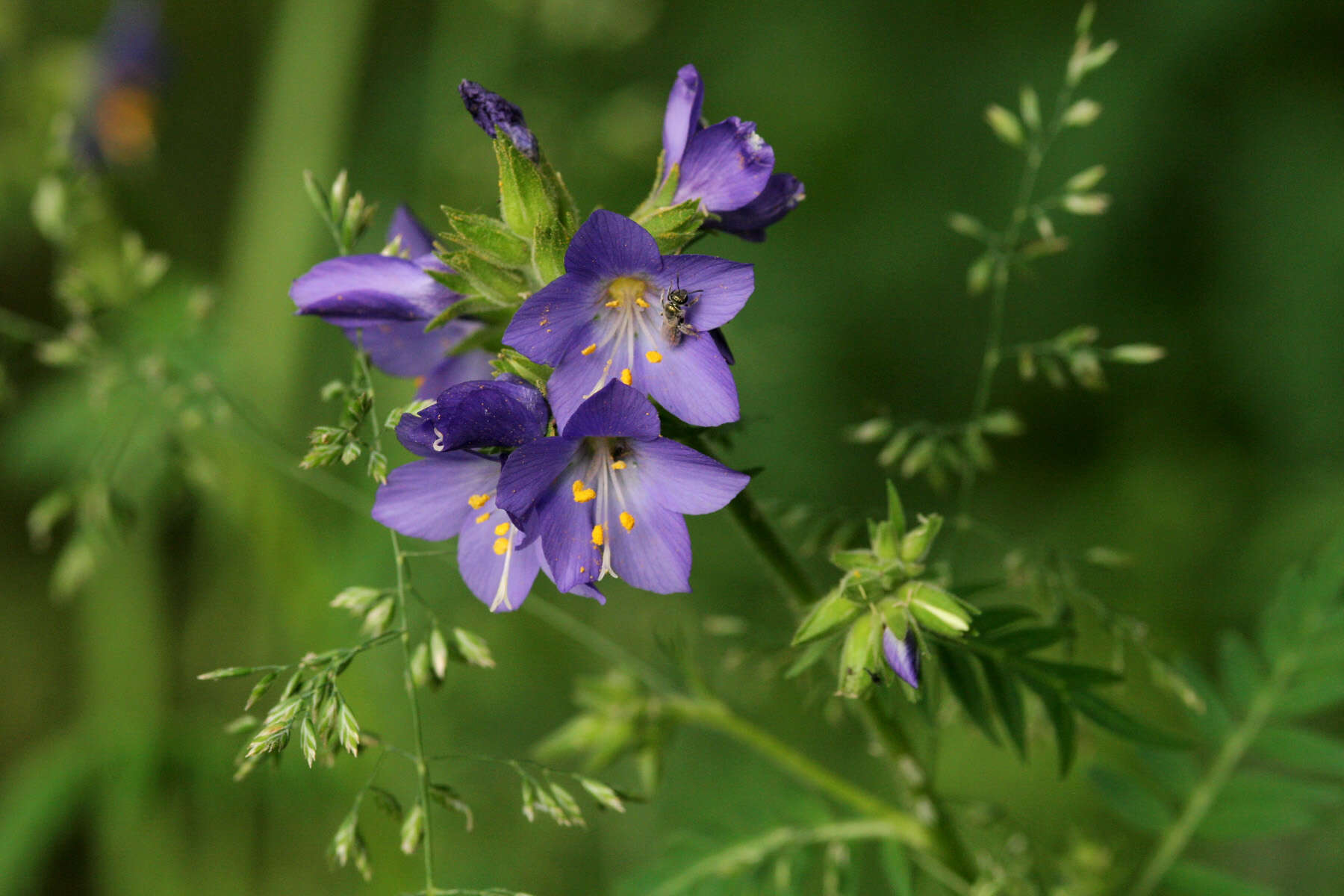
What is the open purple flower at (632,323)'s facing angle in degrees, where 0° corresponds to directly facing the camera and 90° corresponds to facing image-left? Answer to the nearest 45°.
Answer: approximately 0°
